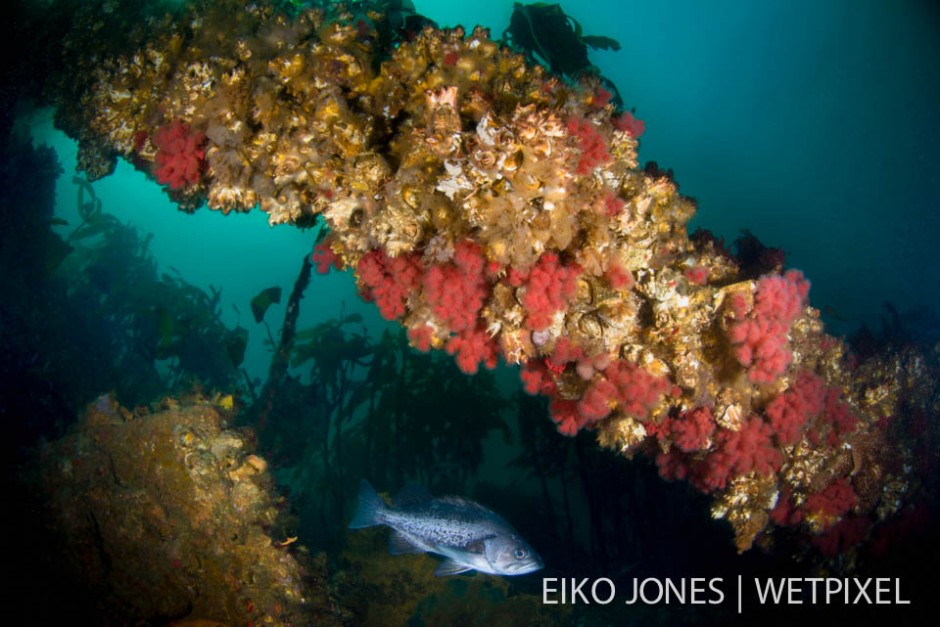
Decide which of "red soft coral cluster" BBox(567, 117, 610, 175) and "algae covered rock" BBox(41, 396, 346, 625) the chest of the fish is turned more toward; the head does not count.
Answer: the red soft coral cluster

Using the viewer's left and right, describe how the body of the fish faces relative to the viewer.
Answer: facing to the right of the viewer
